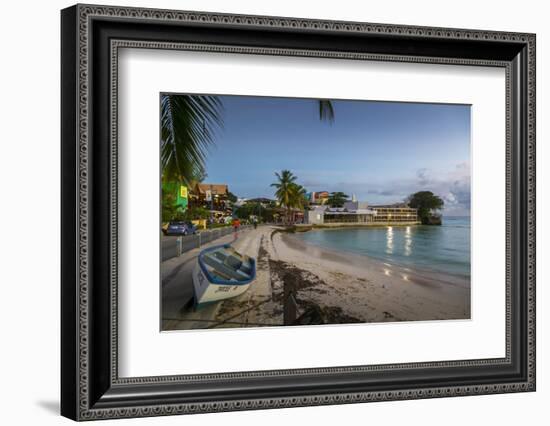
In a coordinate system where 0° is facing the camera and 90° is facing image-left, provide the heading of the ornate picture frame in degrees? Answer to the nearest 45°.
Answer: approximately 315°
